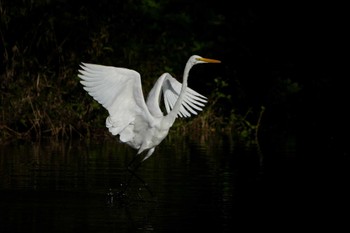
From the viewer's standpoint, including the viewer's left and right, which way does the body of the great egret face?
facing to the right of the viewer
